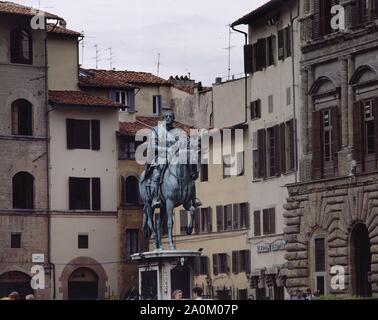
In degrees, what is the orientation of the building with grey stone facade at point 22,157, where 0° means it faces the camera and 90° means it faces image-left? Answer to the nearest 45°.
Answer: approximately 0°

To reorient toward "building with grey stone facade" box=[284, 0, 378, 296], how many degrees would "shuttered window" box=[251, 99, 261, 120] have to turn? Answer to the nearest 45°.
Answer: approximately 45° to its left

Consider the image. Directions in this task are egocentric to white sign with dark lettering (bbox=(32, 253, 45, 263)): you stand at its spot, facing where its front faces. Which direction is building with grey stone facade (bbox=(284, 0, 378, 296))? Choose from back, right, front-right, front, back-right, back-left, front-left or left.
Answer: front-left

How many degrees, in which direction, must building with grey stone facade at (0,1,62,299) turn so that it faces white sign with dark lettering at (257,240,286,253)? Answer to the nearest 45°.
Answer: approximately 45° to its left

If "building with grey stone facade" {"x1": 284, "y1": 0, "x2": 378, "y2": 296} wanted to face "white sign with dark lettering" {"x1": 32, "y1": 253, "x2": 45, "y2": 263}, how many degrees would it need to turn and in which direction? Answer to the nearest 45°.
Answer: approximately 90° to its right

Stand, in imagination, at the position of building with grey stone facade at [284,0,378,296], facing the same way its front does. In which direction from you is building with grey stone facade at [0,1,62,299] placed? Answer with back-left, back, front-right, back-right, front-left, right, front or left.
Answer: right

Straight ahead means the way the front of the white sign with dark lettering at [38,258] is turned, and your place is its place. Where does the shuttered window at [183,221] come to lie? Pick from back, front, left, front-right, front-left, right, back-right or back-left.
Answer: left

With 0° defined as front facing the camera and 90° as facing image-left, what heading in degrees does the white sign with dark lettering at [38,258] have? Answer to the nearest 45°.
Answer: approximately 0°

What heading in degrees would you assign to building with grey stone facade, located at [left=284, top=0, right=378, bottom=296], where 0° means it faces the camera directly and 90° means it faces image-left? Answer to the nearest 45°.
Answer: approximately 45°

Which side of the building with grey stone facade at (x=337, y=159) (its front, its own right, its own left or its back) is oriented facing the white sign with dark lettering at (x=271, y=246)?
right

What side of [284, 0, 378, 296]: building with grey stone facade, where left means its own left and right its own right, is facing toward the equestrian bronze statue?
front
